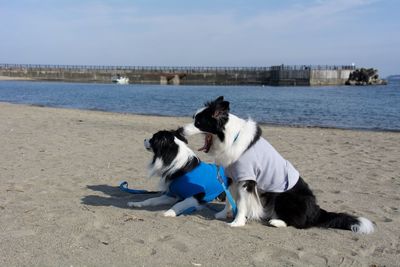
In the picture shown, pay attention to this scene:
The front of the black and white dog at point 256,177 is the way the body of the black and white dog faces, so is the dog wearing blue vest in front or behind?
in front

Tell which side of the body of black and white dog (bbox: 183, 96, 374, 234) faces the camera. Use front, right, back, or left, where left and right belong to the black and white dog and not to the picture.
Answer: left
